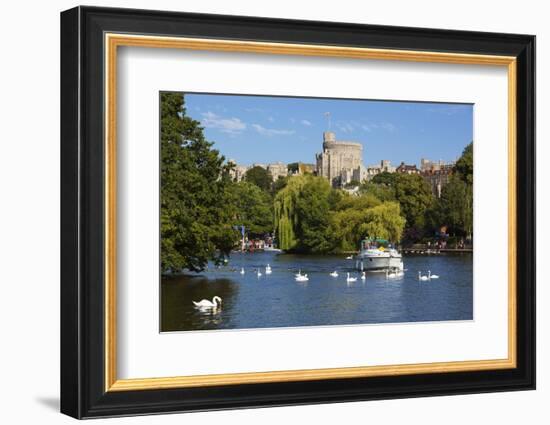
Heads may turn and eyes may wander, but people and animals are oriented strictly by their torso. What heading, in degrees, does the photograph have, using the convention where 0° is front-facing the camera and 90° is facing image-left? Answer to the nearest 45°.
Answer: approximately 315°

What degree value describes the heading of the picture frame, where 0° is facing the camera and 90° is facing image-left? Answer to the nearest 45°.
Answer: approximately 315°
